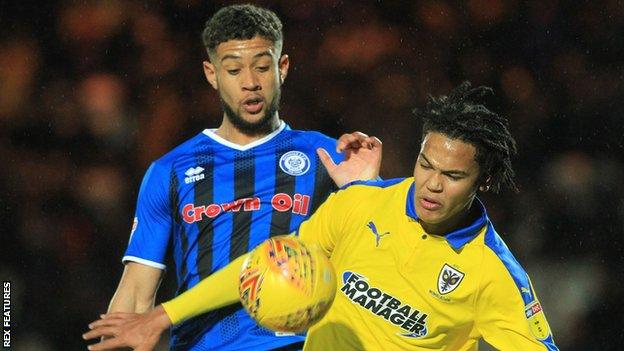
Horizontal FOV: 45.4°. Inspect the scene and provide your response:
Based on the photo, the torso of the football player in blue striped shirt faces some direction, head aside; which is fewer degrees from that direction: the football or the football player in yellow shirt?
the football

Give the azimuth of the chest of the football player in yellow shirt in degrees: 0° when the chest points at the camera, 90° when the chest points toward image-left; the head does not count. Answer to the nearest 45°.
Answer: approximately 45°

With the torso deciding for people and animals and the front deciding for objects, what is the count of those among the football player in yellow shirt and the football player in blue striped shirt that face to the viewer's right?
0

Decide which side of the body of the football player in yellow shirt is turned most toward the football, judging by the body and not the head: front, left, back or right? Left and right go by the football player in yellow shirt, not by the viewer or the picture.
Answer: front

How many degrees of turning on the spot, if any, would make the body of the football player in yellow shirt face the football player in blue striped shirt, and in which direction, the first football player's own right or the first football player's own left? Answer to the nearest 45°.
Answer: approximately 90° to the first football player's own right

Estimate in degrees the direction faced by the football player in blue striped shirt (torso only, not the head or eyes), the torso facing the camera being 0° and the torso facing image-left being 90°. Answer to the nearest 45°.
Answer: approximately 0°

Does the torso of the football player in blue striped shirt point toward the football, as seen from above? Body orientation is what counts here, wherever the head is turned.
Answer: yes

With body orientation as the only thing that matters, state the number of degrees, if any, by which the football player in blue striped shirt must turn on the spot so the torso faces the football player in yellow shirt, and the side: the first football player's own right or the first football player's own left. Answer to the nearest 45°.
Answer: approximately 45° to the first football player's own left
